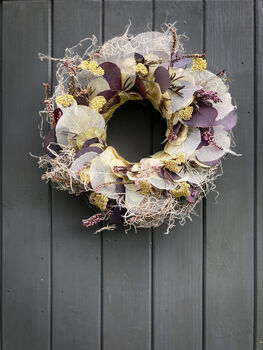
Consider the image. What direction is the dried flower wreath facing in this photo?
toward the camera
